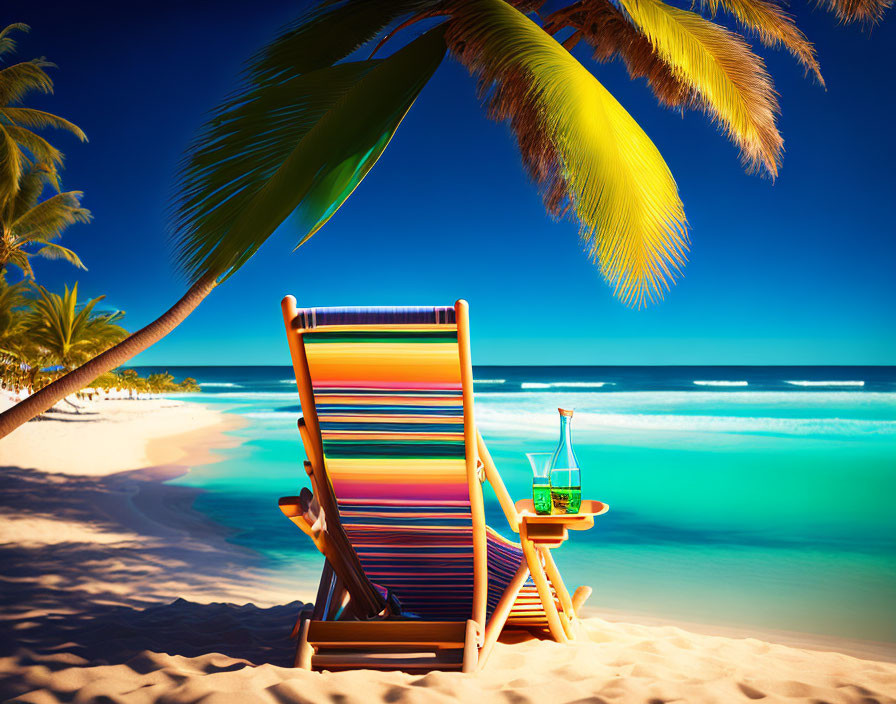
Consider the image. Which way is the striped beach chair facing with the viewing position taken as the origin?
facing away from the viewer and to the right of the viewer

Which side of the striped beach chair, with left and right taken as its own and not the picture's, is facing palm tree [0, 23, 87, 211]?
left

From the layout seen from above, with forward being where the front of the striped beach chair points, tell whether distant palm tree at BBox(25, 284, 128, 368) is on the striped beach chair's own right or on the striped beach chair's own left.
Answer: on the striped beach chair's own left
